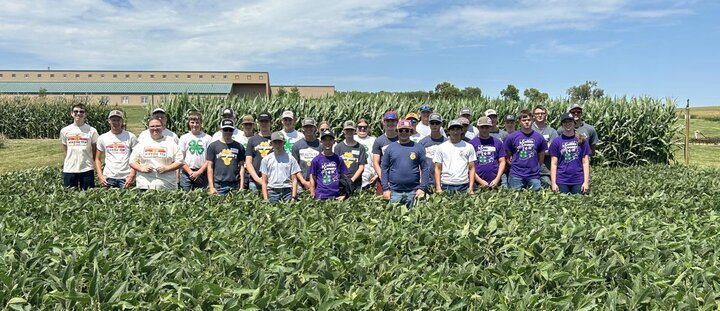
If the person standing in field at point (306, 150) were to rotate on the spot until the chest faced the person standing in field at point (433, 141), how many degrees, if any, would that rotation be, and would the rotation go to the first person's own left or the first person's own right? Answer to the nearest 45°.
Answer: approximately 90° to the first person's own left

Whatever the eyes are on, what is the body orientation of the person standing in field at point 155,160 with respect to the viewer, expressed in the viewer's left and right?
facing the viewer

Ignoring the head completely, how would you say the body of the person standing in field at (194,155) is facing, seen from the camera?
toward the camera

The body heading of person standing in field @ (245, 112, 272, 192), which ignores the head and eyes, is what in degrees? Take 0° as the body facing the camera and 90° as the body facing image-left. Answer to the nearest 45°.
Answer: approximately 0°

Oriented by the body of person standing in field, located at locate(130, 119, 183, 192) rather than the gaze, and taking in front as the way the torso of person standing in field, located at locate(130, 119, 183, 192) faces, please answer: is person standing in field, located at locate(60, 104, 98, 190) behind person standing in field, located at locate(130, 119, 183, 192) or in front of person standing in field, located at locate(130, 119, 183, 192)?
behind

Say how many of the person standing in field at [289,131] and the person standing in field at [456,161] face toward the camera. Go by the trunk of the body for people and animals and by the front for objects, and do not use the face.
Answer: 2

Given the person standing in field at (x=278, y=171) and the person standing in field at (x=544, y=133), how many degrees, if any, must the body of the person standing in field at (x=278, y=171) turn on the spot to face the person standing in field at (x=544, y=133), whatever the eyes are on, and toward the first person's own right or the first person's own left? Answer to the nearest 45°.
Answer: approximately 90° to the first person's own left

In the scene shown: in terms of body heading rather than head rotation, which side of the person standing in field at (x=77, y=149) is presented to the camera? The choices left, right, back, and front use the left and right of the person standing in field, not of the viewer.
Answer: front

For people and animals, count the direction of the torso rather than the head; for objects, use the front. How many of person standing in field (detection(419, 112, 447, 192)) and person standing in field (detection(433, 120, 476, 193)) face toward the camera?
2

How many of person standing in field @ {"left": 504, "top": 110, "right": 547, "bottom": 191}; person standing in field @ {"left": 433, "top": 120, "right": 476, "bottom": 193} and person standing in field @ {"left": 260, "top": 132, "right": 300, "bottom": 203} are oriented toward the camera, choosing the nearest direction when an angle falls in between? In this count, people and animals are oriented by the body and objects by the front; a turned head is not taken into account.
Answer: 3

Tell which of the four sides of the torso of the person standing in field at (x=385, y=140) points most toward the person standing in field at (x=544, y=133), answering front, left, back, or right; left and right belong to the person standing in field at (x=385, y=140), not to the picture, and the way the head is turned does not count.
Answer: left

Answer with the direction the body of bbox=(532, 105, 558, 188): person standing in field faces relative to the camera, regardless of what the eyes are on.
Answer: toward the camera

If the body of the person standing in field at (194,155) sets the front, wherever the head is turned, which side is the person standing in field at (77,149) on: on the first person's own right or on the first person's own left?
on the first person's own right
